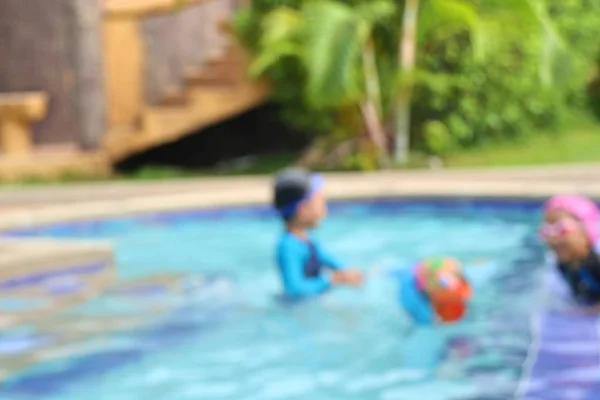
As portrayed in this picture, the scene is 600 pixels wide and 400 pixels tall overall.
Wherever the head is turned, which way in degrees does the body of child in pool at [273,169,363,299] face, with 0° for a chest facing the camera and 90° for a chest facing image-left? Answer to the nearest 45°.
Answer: approximately 270°

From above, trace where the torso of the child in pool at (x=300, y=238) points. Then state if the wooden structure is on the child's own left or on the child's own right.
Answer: on the child's own left

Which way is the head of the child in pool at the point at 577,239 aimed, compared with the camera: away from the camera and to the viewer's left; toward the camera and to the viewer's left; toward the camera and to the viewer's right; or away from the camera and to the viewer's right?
toward the camera and to the viewer's left

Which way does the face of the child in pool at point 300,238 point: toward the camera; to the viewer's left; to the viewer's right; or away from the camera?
to the viewer's right

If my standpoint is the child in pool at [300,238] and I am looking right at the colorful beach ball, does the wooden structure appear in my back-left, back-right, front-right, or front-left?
back-left

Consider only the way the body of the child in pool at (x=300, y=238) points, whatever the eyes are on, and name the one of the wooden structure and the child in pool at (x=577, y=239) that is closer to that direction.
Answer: the child in pool

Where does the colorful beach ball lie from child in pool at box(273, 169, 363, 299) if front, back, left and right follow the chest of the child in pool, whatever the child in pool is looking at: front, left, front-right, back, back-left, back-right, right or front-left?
front-right

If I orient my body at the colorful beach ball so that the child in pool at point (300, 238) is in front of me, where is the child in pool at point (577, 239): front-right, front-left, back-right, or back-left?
back-right

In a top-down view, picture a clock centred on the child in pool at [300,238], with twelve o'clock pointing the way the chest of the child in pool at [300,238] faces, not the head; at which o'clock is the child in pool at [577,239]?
the child in pool at [577,239] is roughly at 1 o'clock from the child in pool at [300,238].
